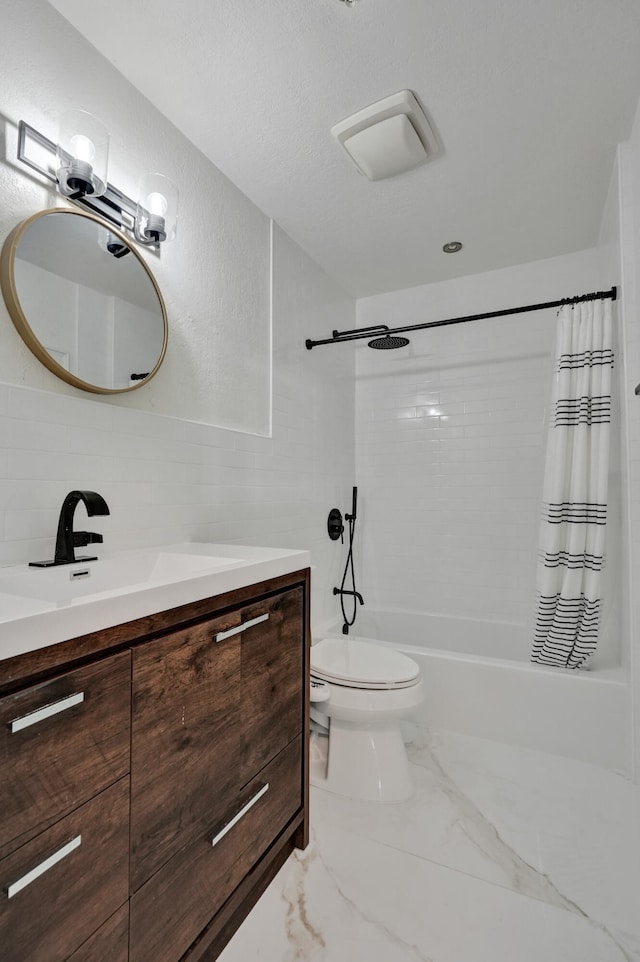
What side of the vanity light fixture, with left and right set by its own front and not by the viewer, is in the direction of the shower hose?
left

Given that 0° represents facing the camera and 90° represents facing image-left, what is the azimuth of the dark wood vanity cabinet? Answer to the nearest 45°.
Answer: approximately 315°

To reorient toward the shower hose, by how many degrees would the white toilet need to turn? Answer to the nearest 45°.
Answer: approximately 135° to its left

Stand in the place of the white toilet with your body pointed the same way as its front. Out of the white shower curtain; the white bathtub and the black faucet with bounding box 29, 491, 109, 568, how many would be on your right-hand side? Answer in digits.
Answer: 1

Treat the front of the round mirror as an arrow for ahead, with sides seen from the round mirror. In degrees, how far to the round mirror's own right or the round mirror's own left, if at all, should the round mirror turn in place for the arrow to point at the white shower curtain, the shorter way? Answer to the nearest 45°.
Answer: approximately 45° to the round mirror's own left

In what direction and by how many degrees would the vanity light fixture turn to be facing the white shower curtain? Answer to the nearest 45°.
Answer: approximately 45° to its left
